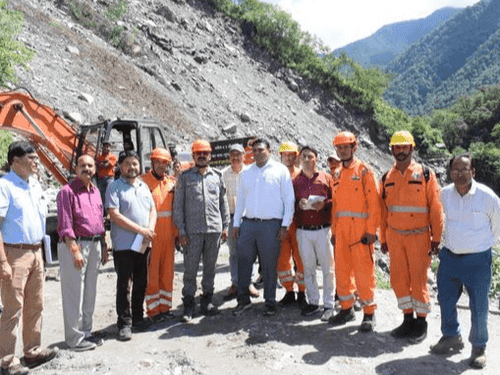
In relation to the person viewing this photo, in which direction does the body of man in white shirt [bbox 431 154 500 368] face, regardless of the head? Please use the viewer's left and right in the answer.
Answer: facing the viewer and to the left of the viewer

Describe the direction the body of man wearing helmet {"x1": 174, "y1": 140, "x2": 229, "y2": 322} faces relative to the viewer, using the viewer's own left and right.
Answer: facing the viewer

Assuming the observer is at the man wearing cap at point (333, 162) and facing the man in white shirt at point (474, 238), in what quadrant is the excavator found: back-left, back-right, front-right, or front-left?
back-right

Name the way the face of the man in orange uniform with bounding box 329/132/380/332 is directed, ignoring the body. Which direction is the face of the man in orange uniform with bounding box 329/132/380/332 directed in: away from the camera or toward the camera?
toward the camera

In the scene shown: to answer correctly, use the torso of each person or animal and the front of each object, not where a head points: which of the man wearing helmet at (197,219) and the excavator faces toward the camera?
the man wearing helmet

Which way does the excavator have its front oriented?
to the viewer's left

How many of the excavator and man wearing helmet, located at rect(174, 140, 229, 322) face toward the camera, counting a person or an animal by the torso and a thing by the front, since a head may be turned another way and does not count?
1

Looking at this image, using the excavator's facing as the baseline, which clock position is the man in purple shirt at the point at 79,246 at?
The man in purple shirt is roughly at 9 o'clock from the excavator.

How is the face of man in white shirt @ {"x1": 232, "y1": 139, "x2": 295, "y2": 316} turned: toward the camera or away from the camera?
toward the camera

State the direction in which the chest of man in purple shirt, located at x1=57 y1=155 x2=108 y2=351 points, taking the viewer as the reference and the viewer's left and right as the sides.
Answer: facing the viewer and to the right of the viewer

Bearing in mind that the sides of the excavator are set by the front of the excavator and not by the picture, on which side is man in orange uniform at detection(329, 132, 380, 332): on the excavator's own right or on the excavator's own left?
on the excavator's own left

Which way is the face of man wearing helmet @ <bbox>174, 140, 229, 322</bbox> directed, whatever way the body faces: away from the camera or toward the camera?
toward the camera

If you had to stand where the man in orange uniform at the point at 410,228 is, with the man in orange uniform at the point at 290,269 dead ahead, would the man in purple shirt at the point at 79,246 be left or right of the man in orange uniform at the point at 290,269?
left
